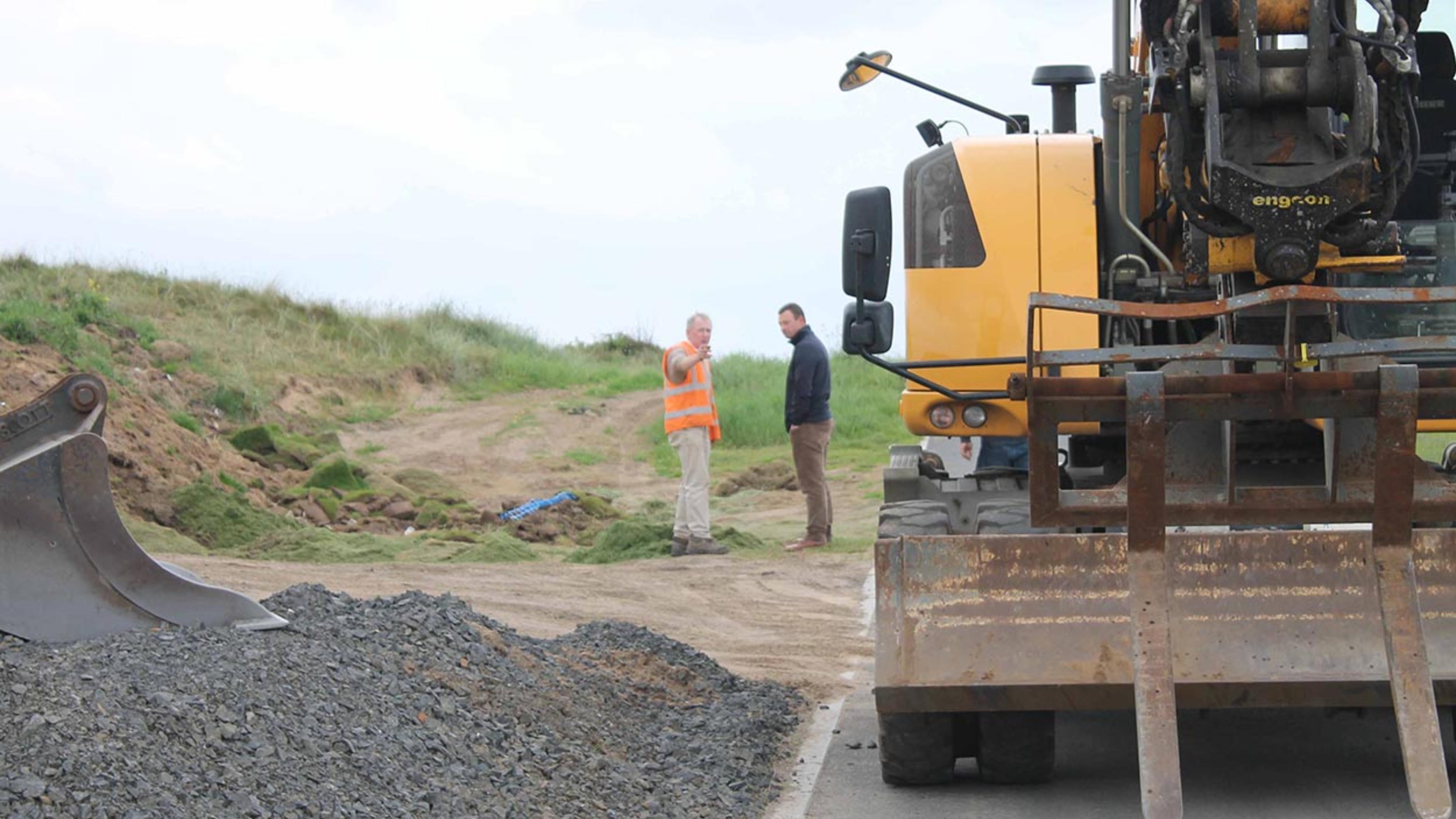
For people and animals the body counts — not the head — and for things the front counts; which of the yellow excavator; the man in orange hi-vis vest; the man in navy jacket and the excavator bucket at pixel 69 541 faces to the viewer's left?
the man in navy jacket

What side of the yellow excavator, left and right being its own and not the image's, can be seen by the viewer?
front

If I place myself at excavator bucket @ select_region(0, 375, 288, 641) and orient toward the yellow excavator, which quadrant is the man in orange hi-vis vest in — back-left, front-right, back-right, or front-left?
front-left

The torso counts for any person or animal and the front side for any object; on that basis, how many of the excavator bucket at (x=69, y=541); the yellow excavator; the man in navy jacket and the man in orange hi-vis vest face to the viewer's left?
1

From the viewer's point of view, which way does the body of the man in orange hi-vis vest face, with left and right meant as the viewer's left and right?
facing the viewer and to the right of the viewer

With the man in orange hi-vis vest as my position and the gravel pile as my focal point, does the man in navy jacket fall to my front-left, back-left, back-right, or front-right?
back-left

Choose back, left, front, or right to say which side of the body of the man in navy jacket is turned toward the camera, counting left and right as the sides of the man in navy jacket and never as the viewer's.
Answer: left

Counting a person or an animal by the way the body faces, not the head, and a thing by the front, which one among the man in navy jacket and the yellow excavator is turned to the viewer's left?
the man in navy jacket

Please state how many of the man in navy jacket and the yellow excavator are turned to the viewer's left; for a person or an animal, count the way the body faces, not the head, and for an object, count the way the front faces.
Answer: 1

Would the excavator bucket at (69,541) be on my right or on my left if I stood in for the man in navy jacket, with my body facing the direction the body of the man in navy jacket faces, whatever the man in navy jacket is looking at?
on my left

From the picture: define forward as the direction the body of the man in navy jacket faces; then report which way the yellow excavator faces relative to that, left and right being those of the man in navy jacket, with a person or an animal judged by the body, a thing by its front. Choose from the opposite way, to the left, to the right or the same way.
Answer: to the left

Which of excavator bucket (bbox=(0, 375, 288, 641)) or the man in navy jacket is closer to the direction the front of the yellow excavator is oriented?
the excavator bucket

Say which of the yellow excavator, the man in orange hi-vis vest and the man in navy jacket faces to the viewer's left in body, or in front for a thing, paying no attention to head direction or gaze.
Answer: the man in navy jacket

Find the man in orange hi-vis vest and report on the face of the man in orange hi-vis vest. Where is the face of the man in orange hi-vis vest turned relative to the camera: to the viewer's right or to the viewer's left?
to the viewer's right

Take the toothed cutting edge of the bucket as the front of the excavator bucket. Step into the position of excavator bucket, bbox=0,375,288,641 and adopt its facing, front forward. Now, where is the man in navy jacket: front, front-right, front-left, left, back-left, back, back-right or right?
front-left

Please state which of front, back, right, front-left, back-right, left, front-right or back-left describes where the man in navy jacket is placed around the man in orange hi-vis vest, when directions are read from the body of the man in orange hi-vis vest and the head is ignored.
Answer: front-left

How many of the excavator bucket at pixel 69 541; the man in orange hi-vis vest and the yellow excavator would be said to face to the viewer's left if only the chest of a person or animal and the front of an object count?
0

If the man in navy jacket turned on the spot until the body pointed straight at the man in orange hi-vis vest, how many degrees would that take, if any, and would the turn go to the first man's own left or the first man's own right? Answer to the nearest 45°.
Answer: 0° — they already face them

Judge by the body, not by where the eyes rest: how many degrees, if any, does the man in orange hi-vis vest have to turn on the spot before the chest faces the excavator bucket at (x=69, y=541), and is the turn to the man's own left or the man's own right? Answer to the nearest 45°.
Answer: approximately 45° to the man's own right

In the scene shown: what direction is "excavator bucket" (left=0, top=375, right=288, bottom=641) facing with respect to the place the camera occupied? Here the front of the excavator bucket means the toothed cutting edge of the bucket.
facing to the right of the viewer
